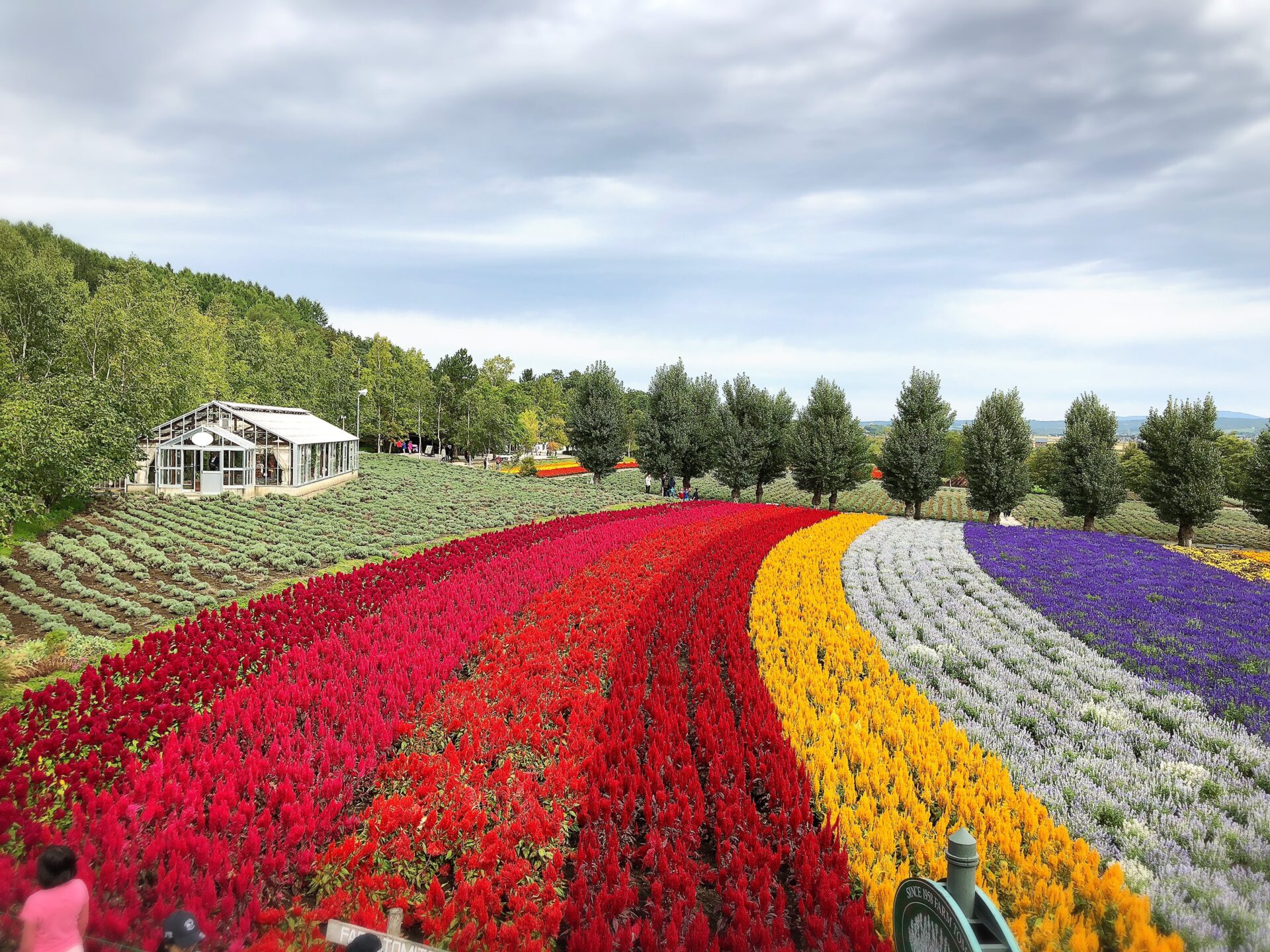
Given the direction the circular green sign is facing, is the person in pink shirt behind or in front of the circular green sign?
in front

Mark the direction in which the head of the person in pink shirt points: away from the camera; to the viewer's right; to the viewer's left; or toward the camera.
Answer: away from the camera

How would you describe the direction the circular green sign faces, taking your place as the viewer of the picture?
facing the viewer and to the left of the viewer

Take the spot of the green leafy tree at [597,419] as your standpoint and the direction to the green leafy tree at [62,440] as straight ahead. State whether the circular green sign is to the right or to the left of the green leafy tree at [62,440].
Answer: left

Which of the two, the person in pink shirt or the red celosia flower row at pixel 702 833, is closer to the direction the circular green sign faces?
the person in pink shirt

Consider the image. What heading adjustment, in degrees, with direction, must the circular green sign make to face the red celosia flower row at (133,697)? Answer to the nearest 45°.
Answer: approximately 45° to its right

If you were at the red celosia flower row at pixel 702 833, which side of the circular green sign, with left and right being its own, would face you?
right

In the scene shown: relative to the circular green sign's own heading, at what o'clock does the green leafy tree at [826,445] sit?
The green leafy tree is roughly at 4 o'clock from the circular green sign.

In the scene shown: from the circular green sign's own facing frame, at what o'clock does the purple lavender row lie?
The purple lavender row is roughly at 5 o'clock from the circular green sign.
